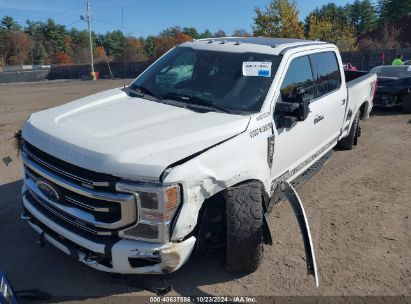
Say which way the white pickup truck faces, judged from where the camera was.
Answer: facing the viewer and to the left of the viewer

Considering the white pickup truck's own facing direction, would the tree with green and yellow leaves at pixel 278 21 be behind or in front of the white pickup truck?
behind
